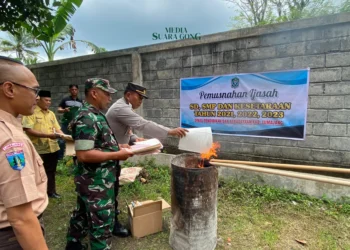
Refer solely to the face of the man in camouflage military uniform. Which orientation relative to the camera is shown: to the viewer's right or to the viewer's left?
to the viewer's right

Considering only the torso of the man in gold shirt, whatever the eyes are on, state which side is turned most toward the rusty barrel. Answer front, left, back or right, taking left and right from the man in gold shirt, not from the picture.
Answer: front

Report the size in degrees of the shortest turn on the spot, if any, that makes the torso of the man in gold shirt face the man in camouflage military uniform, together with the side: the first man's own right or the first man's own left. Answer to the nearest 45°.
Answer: approximately 45° to the first man's own right

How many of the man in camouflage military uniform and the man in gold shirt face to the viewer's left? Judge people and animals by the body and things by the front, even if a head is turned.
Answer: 0

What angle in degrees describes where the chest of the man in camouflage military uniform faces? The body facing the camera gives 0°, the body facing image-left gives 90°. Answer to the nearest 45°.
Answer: approximately 270°

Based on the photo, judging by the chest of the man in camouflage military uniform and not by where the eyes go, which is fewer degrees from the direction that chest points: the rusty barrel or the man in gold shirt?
the rusty barrel

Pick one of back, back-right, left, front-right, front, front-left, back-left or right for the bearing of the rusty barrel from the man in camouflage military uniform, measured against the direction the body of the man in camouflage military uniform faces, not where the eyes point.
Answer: front

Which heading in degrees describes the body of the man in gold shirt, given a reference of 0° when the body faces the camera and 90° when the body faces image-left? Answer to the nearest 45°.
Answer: approximately 315°
